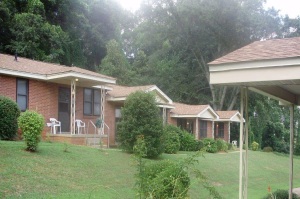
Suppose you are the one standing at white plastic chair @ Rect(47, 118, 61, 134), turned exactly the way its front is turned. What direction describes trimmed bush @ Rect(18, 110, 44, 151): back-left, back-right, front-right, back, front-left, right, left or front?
front-right

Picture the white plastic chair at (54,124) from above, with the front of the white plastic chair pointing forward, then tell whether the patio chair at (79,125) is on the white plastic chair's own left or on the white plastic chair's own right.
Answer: on the white plastic chair's own left

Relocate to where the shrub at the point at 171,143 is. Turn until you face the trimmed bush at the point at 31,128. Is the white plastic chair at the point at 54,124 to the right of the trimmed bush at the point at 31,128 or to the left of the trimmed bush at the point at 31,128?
right

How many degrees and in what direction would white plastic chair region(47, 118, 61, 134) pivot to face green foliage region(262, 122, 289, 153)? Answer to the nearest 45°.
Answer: approximately 90° to its left

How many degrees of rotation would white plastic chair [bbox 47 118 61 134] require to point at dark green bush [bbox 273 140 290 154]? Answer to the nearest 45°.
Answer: approximately 90° to its left

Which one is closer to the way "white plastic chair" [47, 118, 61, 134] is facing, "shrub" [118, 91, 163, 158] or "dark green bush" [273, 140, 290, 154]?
the shrub

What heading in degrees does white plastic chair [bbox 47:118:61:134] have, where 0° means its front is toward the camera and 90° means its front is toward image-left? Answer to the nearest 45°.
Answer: approximately 315°

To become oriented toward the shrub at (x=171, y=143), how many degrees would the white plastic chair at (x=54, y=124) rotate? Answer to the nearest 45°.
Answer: approximately 45° to its left

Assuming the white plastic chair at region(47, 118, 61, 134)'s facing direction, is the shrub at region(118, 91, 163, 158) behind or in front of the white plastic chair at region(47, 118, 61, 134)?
in front

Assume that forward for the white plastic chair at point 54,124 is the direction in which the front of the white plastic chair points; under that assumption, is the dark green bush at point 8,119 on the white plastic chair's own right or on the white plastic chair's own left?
on the white plastic chair's own right
